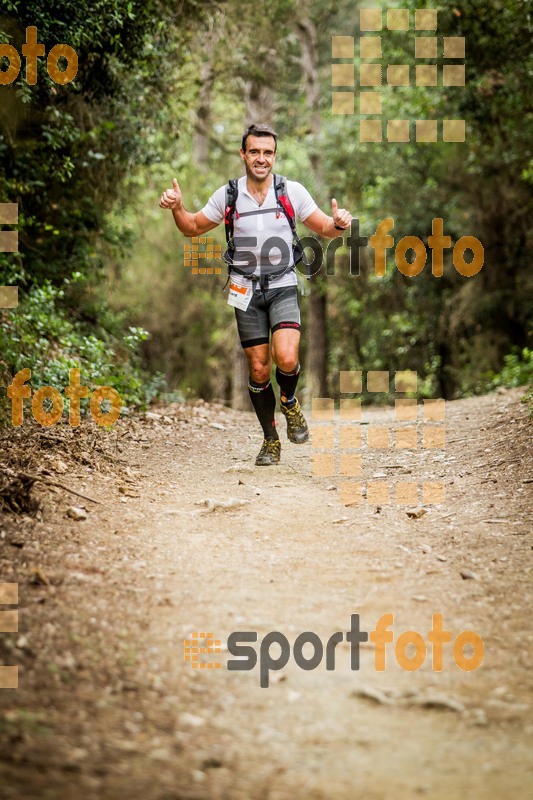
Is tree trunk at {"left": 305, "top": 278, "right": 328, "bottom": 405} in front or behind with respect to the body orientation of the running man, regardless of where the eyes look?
behind

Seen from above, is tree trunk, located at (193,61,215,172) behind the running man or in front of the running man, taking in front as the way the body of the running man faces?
behind

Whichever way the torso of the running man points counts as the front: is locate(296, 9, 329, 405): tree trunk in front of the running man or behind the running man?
behind

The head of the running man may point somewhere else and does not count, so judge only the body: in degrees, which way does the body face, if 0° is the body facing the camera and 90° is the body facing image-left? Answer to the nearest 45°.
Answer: approximately 0°
